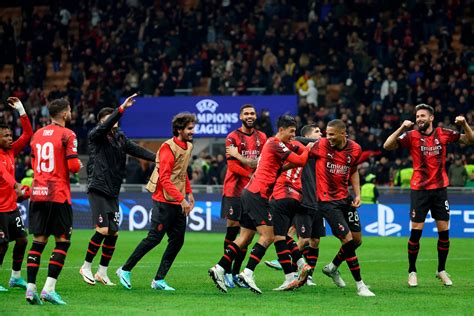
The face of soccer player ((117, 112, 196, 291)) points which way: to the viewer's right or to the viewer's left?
to the viewer's right

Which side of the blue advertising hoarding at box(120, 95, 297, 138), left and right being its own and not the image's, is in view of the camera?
front

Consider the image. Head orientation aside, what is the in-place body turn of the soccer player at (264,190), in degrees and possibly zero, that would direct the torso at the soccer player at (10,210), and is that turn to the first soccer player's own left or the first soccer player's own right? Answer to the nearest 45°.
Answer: approximately 180°

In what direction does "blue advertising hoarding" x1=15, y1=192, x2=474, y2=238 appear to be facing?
toward the camera

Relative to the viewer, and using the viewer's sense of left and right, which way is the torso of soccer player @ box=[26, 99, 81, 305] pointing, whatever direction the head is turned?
facing away from the viewer and to the right of the viewer

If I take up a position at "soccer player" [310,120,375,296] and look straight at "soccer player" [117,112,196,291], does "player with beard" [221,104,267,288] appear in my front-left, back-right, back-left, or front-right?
front-right

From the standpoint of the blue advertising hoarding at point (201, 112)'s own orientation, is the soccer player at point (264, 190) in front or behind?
in front

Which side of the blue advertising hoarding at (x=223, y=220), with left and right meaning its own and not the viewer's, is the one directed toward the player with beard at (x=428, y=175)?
front

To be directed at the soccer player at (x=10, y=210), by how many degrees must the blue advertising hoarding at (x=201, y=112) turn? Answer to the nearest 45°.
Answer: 0° — it already faces them

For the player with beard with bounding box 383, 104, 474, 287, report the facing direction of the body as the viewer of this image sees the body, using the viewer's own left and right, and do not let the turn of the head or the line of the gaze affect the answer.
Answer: facing the viewer

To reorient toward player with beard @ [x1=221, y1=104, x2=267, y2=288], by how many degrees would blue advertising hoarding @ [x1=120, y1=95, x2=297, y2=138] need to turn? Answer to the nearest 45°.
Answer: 0° — it already faces them

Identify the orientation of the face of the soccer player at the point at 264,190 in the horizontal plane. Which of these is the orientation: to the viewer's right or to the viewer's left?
to the viewer's right

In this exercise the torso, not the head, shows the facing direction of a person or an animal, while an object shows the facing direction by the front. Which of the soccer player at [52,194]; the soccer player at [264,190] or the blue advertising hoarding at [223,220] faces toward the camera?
the blue advertising hoarding
